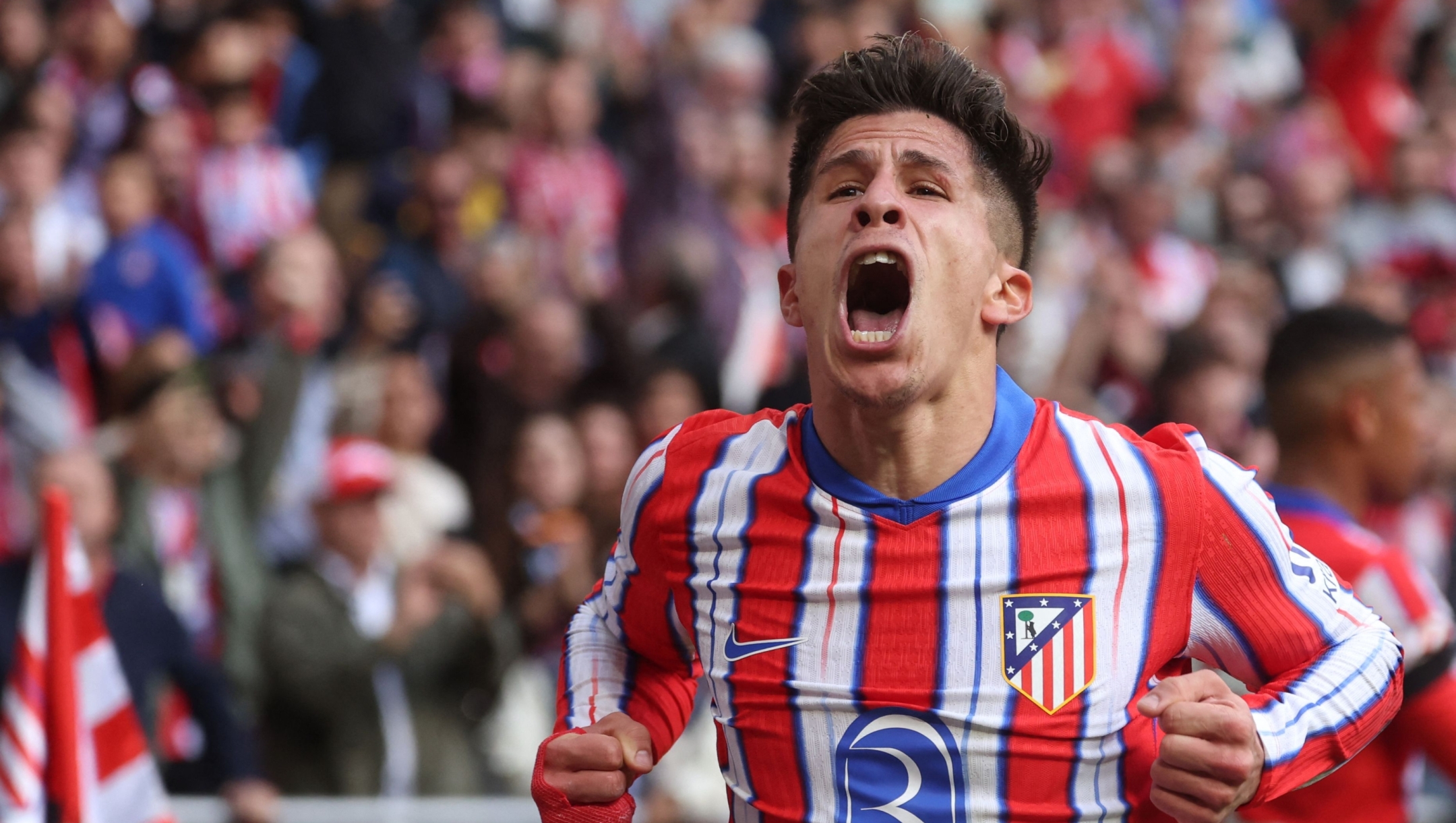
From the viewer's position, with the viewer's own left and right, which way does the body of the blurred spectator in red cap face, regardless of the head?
facing the viewer and to the right of the viewer

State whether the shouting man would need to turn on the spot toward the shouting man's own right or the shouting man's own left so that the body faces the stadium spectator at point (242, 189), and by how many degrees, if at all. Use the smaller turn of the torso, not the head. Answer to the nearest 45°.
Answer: approximately 135° to the shouting man's own right

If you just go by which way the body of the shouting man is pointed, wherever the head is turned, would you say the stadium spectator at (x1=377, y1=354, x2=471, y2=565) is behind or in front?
behind

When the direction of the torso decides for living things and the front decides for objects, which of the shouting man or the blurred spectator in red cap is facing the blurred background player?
the blurred spectator in red cap

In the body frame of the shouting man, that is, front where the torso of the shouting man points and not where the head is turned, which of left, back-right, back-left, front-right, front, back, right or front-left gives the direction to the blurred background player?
back-left

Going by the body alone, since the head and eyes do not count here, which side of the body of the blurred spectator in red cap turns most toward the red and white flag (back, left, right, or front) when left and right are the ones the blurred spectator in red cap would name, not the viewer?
right

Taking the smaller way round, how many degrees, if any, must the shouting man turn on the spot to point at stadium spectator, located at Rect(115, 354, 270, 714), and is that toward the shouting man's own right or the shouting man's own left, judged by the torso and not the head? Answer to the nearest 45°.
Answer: approximately 135° to the shouting man's own right

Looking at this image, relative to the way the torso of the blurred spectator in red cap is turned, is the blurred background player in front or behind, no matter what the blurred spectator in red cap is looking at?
in front

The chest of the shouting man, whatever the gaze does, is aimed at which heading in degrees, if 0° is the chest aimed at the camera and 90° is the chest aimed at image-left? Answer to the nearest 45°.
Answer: approximately 0°
